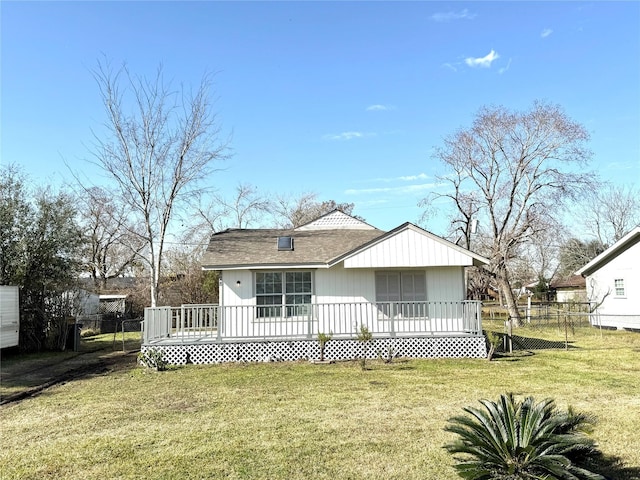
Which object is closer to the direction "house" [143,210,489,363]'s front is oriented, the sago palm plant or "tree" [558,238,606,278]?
the sago palm plant

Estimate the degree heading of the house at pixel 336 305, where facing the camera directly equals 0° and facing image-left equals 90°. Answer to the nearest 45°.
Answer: approximately 0°

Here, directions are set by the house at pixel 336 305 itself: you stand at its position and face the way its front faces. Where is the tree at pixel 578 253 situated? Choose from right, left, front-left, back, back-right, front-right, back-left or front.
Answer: back-left

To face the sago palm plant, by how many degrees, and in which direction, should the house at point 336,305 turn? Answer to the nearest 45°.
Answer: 0° — it already faces it

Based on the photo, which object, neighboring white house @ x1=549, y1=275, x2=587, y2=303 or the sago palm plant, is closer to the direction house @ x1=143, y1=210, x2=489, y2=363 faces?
the sago palm plant

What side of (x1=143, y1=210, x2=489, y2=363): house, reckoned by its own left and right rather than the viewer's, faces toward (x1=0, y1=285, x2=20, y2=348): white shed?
right

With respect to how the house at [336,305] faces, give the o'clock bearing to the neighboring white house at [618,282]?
The neighboring white house is roughly at 8 o'clock from the house.
